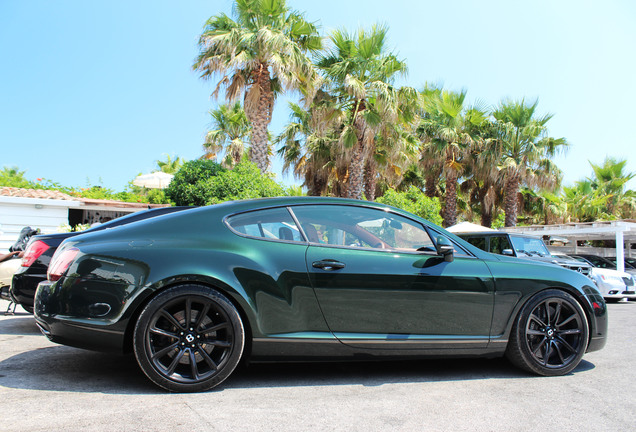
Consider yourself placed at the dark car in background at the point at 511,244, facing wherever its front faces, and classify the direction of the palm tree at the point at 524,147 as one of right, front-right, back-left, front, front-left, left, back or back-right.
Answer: back-left

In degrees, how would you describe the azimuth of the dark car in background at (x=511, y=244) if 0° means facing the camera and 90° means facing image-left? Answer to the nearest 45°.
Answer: approximately 315°

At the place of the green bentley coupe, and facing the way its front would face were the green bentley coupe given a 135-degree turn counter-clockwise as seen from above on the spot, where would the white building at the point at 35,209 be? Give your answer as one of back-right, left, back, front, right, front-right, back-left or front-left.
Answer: front

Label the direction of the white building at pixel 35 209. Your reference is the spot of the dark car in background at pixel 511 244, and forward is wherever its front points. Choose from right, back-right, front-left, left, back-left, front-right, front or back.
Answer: back-right

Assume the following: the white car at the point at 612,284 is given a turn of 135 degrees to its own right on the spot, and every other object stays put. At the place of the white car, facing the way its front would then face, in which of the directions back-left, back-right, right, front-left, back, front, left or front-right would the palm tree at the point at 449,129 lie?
front-right

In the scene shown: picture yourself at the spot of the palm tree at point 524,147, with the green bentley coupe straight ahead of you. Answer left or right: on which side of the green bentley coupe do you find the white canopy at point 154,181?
right

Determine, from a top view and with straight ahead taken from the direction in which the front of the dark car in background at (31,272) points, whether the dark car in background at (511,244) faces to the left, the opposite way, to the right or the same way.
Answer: to the right

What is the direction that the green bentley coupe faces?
to the viewer's right

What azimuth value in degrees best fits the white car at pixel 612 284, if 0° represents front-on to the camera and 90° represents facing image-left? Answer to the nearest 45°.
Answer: approximately 315°
